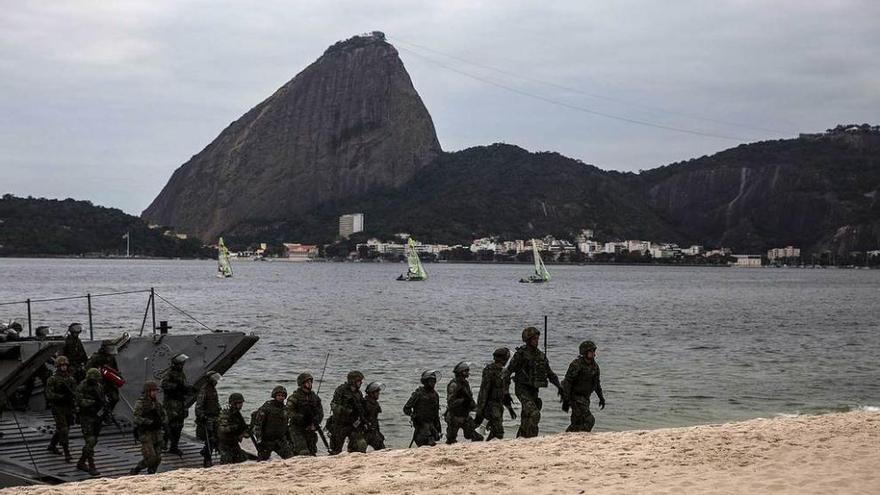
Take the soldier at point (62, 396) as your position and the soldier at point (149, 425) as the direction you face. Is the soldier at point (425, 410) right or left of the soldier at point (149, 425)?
left

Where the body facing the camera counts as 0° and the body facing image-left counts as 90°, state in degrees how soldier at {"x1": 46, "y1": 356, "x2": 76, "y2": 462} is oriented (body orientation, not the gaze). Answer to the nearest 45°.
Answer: approximately 315°

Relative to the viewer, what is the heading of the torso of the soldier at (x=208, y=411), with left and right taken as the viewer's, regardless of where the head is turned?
facing to the right of the viewer

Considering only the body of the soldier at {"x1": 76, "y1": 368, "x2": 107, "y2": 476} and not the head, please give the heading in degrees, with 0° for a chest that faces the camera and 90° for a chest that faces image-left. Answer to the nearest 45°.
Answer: approximately 315°

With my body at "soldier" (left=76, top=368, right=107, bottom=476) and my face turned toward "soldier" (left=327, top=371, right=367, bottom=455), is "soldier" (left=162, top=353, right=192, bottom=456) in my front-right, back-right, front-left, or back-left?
front-left

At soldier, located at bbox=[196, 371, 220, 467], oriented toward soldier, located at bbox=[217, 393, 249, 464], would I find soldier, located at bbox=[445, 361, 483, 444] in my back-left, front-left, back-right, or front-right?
front-left

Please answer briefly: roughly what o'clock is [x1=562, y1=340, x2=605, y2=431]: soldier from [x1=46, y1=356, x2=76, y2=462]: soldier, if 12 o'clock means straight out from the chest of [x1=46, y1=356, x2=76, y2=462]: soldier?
[x1=562, y1=340, x2=605, y2=431]: soldier is roughly at 11 o'clock from [x1=46, y1=356, x2=76, y2=462]: soldier.

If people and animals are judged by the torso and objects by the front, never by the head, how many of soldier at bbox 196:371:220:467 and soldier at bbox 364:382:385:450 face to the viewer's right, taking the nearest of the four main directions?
2

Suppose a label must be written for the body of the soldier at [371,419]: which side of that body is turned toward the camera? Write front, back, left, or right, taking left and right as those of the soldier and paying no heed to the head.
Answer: right

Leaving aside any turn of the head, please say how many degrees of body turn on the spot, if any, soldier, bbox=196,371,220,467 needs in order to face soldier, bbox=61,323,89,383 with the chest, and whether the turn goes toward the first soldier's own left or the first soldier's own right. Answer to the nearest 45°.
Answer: approximately 135° to the first soldier's own left

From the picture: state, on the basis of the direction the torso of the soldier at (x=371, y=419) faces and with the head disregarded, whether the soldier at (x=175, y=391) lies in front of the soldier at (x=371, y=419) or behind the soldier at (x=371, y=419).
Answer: behind

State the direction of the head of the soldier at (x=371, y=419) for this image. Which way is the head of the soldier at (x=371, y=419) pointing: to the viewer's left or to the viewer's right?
to the viewer's right

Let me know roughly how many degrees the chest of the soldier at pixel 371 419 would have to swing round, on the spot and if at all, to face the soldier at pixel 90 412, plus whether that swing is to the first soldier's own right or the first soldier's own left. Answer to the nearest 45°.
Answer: approximately 180°

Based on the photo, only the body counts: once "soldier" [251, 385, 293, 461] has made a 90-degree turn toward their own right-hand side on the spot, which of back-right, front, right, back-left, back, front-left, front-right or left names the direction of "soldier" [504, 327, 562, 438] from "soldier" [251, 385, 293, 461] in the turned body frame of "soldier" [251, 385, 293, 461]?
back-left

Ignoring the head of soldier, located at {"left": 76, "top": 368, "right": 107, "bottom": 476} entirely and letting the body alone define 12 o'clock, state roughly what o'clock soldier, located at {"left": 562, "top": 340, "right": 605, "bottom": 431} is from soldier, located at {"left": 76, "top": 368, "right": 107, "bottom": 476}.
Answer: soldier, located at {"left": 562, "top": 340, "right": 605, "bottom": 431} is roughly at 11 o'clock from soldier, located at {"left": 76, "top": 368, "right": 107, "bottom": 476}.

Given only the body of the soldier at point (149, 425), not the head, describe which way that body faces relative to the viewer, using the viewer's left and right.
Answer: facing the viewer and to the right of the viewer

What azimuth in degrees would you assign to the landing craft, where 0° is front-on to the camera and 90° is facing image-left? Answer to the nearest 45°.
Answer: approximately 315°
